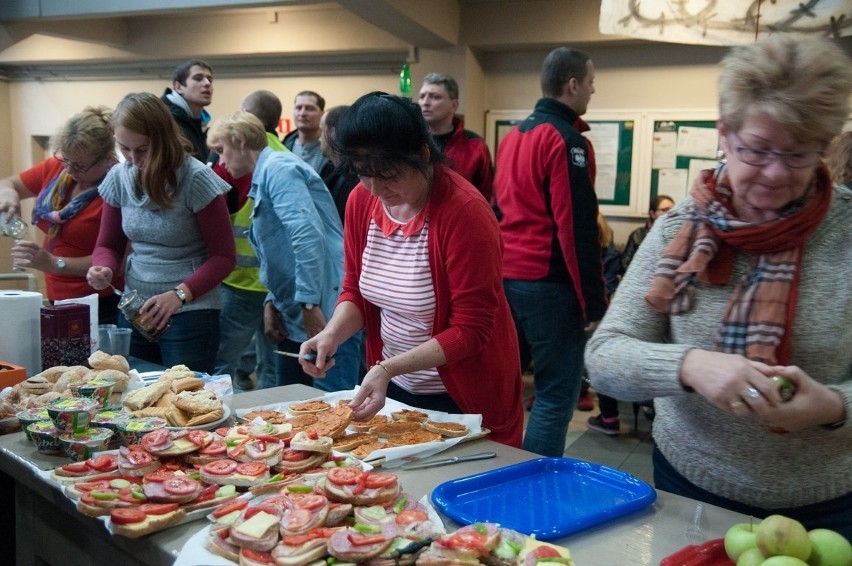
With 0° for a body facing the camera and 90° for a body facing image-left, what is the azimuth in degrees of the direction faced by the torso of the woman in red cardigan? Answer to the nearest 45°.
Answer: approximately 45°

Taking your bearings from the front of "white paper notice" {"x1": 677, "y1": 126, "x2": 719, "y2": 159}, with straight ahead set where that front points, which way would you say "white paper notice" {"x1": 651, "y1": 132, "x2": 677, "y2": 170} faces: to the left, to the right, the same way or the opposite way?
the same way

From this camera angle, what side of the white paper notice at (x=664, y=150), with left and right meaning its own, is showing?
front

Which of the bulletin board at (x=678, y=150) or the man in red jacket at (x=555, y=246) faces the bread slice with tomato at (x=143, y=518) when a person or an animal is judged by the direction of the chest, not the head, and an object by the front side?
the bulletin board

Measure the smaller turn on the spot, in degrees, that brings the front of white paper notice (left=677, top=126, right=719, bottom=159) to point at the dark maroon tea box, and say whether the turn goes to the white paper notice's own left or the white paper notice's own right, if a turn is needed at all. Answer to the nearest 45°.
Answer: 0° — it already faces it

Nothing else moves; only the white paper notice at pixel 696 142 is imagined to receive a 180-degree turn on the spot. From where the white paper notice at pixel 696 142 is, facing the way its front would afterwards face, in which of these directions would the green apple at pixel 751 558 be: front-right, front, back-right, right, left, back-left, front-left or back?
back

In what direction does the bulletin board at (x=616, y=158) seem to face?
toward the camera

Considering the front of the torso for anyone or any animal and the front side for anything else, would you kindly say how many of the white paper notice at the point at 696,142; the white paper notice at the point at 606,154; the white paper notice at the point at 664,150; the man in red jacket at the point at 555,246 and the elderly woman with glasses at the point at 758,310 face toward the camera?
4

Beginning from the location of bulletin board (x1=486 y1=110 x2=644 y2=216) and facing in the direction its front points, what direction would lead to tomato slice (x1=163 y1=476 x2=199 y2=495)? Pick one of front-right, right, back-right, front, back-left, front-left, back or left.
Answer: front

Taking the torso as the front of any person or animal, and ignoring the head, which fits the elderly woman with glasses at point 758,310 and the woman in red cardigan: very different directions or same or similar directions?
same or similar directions

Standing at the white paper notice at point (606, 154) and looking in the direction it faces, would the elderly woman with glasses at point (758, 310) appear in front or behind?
in front

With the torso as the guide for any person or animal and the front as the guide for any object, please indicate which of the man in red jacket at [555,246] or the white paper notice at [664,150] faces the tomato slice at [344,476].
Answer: the white paper notice

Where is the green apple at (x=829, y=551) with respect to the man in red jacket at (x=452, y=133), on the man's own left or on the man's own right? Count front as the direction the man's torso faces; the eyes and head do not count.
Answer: on the man's own left

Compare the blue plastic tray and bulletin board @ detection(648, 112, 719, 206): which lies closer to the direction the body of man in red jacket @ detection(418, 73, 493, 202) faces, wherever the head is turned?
the blue plastic tray

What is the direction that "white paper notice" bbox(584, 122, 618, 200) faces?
toward the camera

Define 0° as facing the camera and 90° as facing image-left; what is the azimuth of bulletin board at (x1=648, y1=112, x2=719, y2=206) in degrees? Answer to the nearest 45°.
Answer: approximately 0°

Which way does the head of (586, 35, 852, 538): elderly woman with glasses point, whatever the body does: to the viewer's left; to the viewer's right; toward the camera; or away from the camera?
toward the camera
